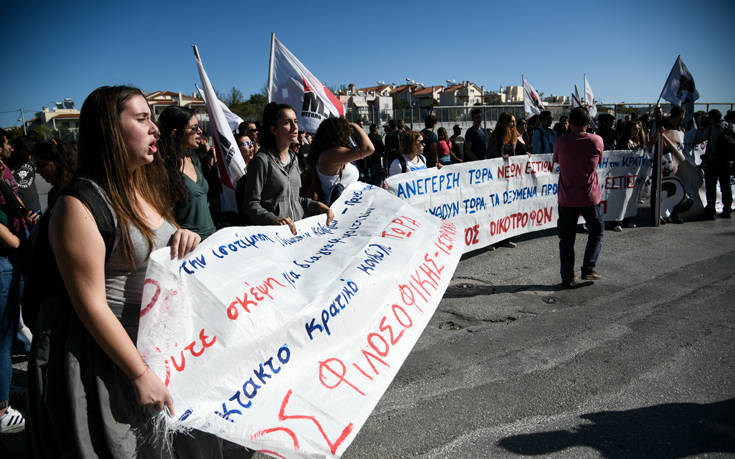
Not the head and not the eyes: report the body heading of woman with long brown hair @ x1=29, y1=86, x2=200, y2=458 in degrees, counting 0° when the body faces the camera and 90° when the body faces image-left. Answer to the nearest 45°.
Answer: approximately 270°

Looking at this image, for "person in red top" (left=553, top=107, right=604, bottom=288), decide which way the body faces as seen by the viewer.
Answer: away from the camera

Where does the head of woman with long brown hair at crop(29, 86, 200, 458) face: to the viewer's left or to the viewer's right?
to the viewer's right

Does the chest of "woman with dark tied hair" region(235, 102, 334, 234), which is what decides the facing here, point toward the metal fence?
no

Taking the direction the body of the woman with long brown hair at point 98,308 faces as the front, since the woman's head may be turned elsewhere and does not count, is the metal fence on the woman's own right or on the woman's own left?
on the woman's own left

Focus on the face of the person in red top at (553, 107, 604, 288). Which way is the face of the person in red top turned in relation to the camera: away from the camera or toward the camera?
away from the camera

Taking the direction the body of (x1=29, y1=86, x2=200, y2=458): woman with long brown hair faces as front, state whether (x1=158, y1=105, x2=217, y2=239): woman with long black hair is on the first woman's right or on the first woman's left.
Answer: on the first woman's left

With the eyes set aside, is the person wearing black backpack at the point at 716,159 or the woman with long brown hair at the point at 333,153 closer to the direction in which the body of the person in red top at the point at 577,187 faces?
the person wearing black backpack

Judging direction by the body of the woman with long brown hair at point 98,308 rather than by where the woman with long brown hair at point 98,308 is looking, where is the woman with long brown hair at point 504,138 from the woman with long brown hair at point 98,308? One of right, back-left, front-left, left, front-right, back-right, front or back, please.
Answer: front-left

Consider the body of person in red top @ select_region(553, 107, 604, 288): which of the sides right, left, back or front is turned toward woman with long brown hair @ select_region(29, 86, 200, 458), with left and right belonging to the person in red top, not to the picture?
back

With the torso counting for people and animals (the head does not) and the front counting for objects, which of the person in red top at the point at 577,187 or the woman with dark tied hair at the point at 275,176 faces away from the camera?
the person in red top

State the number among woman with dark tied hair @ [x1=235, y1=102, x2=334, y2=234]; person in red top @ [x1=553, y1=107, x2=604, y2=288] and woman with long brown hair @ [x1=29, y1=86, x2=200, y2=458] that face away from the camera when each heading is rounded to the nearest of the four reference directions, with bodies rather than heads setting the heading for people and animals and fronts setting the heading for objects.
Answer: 1
